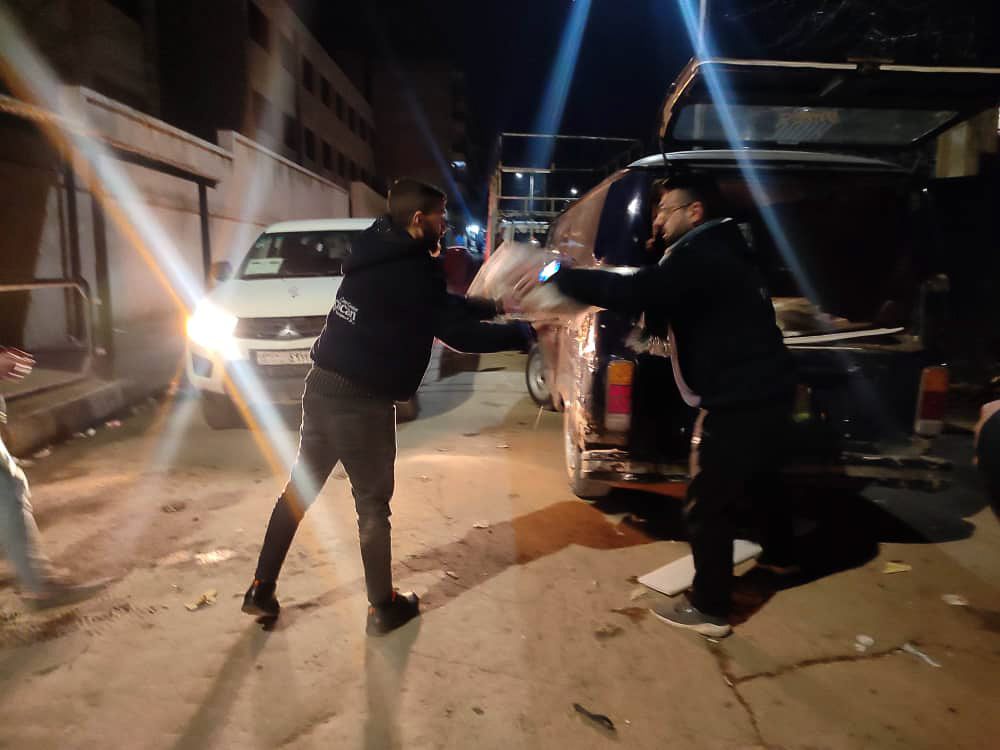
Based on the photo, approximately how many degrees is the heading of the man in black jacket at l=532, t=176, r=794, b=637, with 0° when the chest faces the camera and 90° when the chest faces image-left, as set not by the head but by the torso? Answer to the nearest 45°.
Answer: approximately 90°

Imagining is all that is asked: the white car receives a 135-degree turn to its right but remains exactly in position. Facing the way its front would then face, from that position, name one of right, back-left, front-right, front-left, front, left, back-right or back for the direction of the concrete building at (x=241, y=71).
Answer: front-right

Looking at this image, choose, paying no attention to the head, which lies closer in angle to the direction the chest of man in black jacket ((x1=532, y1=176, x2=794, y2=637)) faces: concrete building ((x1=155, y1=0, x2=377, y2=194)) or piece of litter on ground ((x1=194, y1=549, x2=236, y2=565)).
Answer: the piece of litter on ground

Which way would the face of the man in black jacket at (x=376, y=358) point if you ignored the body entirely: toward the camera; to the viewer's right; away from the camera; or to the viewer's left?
to the viewer's right
